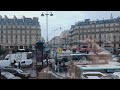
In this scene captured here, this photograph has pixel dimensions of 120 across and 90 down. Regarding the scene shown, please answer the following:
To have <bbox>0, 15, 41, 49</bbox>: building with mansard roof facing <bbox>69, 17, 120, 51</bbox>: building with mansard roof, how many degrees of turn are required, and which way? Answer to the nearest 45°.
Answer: approximately 90° to its left

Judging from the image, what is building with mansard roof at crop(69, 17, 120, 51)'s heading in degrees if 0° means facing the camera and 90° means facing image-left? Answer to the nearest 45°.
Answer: approximately 45°

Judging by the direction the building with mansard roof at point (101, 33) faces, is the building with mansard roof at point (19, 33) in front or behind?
in front

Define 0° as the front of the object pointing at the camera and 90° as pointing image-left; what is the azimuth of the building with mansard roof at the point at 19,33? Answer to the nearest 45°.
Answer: approximately 0°

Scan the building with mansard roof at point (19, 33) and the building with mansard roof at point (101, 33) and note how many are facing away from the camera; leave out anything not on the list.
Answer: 0
